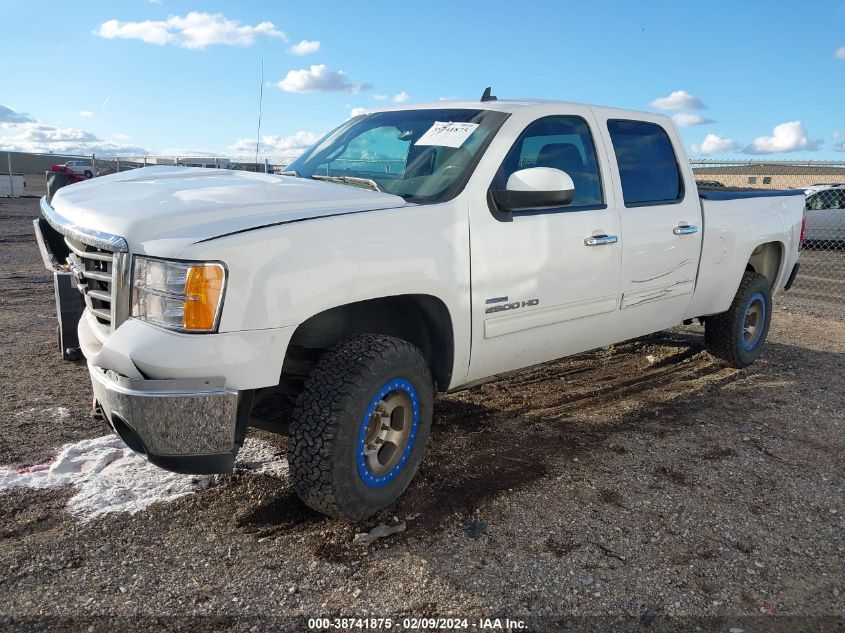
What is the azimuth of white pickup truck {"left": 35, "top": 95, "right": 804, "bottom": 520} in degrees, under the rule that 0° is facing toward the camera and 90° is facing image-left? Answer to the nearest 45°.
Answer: approximately 45°

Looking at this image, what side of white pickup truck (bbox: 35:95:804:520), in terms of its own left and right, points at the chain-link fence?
back
